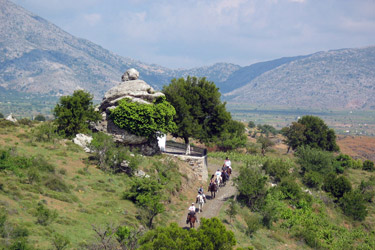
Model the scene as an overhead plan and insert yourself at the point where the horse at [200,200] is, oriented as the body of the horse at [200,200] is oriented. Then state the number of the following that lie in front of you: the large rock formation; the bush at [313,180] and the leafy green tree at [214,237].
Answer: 1

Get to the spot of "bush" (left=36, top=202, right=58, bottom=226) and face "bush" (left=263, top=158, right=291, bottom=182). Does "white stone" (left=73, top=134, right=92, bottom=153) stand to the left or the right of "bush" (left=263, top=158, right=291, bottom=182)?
left

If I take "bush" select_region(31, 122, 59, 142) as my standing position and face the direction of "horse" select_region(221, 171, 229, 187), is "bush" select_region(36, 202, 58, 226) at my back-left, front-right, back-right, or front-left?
front-right

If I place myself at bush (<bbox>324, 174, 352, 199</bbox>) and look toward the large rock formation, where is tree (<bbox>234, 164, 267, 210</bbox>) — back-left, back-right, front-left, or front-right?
front-left
